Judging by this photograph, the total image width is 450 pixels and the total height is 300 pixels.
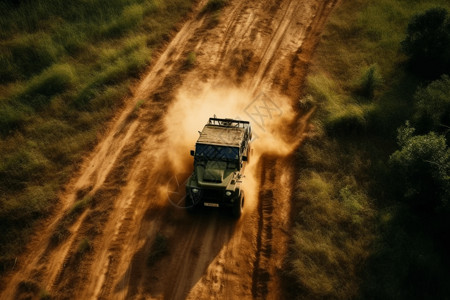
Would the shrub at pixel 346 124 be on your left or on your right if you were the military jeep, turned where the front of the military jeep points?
on your left

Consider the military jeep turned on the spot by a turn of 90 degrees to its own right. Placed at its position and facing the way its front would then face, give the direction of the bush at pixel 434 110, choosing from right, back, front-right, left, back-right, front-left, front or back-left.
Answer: back

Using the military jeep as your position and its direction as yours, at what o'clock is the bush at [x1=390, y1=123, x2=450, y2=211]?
The bush is roughly at 9 o'clock from the military jeep.

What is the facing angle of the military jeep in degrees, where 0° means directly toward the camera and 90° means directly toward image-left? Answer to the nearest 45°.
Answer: approximately 0°
